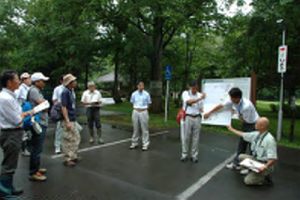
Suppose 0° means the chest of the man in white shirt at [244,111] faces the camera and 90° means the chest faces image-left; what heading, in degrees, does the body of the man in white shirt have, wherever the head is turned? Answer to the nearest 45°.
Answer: approximately 45°

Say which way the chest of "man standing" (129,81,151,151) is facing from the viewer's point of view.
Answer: toward the camera

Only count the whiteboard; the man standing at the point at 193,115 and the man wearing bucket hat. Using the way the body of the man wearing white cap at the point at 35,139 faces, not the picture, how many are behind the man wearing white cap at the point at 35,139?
0

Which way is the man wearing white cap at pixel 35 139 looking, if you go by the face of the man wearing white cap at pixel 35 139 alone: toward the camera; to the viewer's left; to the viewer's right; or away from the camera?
to the viewer's right

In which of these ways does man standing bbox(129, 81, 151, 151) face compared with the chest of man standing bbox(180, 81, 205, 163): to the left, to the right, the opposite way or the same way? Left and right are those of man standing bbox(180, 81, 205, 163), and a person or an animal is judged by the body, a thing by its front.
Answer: the same way

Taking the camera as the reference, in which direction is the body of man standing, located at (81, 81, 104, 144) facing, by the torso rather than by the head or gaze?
toward the camera

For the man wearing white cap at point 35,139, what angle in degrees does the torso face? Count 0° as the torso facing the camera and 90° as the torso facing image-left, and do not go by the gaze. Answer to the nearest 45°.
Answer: approximately 270°

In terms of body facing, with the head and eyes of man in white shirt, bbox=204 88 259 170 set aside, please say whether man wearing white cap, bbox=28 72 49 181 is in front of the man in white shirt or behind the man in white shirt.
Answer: in front

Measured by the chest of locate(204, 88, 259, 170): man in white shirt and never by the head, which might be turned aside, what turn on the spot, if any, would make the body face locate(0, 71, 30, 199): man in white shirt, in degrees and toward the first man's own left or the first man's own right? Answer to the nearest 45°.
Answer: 0° — they already face them

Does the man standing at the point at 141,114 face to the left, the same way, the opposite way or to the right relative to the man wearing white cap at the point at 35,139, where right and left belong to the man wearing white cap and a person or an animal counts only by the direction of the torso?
to the right

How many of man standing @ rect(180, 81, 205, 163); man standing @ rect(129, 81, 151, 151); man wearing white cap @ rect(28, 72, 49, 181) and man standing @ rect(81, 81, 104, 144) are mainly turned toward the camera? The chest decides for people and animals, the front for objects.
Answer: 3

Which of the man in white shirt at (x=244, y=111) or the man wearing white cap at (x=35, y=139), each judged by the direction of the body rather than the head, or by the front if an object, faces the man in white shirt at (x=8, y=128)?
the man in white shirt at (x=244, y=111)

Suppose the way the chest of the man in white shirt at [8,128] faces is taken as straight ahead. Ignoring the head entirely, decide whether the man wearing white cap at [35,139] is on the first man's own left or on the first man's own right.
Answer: on the first man's own left

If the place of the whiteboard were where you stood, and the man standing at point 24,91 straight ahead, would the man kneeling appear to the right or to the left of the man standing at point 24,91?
left

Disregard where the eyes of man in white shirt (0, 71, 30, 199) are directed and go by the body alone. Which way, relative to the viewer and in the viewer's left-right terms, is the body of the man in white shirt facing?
facing to the right of the viewer

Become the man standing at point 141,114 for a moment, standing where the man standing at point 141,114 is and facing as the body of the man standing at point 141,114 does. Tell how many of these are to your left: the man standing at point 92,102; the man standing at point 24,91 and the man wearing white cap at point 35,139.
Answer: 0

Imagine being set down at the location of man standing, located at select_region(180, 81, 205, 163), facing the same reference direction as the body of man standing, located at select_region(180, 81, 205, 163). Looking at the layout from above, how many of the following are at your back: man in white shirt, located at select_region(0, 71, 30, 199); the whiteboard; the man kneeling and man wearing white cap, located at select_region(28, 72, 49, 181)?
1
